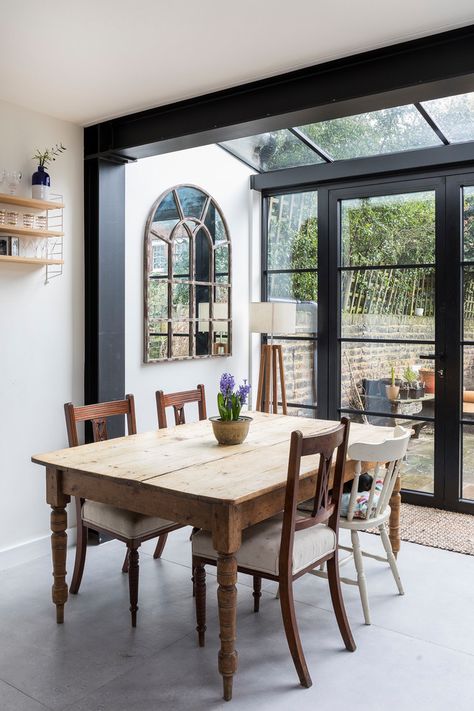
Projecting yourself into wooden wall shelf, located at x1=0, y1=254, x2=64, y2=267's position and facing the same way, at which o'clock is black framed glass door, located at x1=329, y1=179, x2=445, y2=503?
The black framed glass door is roughly at 10 o'clock from the wooden wall shelf.

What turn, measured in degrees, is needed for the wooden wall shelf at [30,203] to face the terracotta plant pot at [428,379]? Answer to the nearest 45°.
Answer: approximately 45° to its left

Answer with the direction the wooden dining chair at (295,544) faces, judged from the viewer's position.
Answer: facing away from the viewer and to the left of the viewer

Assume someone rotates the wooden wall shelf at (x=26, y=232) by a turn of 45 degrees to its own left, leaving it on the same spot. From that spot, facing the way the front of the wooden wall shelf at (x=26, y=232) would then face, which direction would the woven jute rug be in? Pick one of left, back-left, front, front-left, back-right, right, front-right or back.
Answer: front

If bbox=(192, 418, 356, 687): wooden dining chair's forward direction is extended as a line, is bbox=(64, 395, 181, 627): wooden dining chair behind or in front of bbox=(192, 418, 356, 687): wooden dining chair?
in front

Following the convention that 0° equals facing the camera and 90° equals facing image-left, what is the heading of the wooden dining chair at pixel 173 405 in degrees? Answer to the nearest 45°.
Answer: approximately 315°

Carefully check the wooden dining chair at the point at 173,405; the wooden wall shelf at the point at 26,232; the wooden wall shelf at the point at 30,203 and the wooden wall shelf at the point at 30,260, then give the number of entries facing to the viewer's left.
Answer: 0

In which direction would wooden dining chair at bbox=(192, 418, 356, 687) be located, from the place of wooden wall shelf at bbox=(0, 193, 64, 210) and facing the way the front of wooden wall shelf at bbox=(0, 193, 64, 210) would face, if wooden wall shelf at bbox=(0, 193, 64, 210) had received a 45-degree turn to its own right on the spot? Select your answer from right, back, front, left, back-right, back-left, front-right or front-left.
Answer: front-left

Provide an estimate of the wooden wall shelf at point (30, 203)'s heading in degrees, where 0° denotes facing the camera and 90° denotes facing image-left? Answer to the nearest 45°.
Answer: approximately 315°

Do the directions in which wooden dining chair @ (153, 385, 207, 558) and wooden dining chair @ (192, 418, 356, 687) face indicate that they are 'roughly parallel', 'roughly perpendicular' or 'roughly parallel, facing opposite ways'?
roughly parallel, facing opposite ways

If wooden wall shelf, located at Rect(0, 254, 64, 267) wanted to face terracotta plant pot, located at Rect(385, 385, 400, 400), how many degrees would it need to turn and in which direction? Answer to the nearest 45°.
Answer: approximately 45° to its left

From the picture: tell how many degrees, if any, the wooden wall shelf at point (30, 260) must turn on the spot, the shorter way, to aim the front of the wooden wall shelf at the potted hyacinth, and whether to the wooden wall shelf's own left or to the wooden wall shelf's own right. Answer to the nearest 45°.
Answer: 0° — it already faces it

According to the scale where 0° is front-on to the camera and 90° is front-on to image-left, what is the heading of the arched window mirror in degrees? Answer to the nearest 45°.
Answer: approximately 315°

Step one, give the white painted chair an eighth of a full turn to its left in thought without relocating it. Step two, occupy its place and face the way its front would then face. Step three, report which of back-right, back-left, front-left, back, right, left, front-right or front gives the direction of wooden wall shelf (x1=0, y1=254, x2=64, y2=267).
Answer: front

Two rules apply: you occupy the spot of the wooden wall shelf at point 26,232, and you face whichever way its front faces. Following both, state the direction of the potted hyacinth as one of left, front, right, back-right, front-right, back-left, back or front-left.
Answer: front

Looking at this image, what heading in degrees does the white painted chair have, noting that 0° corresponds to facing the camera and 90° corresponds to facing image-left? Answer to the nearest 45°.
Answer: approximately 135°

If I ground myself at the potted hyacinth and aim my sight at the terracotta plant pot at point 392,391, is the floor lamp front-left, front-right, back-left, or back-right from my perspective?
front-left
